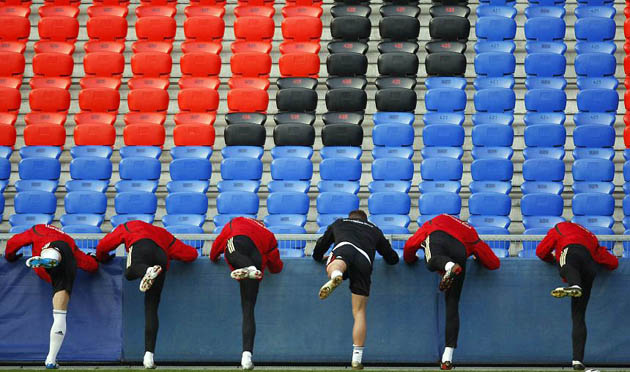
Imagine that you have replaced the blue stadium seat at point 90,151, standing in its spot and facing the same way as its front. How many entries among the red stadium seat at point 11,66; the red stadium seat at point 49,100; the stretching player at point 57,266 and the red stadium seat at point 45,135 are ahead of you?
1

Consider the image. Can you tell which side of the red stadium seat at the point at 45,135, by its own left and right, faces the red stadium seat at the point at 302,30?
left

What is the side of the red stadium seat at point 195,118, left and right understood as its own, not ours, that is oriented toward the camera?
front

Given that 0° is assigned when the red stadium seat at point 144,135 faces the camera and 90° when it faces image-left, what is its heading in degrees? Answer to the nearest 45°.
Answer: approximately 0°

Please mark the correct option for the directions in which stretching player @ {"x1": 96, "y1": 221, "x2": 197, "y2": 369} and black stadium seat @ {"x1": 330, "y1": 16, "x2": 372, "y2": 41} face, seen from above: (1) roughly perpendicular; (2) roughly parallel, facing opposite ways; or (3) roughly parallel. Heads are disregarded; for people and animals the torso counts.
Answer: roughly parallel, facing opposite ways

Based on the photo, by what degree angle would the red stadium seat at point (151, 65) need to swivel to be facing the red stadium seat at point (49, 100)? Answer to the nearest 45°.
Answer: approximately 90° to its right

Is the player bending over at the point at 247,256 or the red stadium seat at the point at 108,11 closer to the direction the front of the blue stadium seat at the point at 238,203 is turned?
the player bending over

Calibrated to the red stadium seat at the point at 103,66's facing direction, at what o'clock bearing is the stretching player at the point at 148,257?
The stretching player is roughly at 12 o'clock from the red stadium seat.

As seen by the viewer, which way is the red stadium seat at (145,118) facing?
toward the camera

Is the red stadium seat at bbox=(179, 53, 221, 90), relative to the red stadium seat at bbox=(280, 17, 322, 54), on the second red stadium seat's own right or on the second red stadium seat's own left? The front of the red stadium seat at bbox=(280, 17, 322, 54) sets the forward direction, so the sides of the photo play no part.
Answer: on the second red stadium seat's own right

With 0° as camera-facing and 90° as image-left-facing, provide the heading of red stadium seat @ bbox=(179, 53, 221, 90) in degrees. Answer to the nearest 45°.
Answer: approximately 0°

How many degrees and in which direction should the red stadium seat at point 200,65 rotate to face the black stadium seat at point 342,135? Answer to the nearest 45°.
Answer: approximately 45° to its left

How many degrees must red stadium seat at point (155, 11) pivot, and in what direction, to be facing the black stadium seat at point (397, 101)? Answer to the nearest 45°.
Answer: approximately 45° to its left

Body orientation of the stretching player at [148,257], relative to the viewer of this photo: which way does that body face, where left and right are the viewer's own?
facing away from the viewer

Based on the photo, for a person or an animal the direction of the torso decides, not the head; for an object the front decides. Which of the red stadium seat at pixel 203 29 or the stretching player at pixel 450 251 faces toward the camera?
the red stadium seat

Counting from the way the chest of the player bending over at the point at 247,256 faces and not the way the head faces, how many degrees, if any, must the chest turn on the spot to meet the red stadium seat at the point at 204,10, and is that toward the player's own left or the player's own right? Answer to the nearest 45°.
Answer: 0° — they already face it
